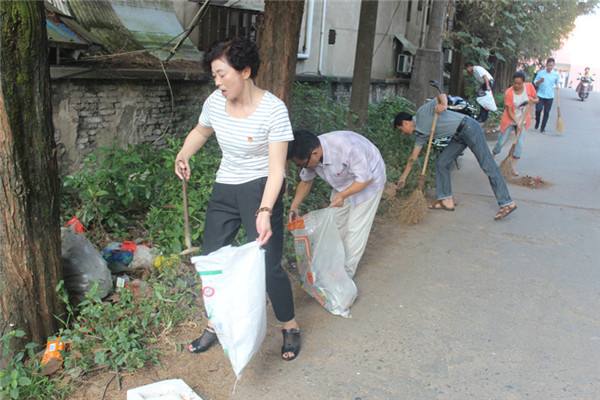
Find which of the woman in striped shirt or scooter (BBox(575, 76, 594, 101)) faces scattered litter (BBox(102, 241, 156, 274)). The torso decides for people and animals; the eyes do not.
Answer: the scooter

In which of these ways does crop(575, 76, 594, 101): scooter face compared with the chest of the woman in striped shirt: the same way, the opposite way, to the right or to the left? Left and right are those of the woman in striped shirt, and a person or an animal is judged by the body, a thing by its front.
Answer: the same way

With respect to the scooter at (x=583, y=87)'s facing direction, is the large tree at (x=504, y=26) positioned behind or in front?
in front

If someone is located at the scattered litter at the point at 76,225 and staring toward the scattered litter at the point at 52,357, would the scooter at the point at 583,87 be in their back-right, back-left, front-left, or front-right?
back-left

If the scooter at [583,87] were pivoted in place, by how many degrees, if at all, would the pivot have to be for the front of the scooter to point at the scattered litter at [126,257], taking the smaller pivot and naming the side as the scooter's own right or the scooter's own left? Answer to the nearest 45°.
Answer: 0° — it already faces it

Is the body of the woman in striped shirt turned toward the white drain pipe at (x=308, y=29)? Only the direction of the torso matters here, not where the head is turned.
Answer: no

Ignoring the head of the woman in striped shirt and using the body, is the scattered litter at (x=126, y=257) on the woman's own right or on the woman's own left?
on the woman's own right

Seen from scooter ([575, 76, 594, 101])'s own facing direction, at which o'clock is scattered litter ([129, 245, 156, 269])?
The scattered litter is roughly at 12 o'clock from the scooter.

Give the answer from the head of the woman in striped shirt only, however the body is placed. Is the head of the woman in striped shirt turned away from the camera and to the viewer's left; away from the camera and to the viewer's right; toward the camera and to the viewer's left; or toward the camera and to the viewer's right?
toward the camera and to the viewer's left

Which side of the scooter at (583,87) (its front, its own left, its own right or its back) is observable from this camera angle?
front

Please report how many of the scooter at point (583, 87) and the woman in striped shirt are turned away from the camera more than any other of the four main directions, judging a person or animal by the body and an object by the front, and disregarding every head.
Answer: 0

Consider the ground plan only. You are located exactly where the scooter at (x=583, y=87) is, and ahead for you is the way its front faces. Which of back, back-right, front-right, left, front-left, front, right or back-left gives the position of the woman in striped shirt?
front

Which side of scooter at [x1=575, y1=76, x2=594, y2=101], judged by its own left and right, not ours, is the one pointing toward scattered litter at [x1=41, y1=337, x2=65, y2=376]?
front

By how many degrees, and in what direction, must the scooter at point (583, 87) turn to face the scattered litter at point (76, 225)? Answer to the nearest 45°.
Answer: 0° — it already faces it

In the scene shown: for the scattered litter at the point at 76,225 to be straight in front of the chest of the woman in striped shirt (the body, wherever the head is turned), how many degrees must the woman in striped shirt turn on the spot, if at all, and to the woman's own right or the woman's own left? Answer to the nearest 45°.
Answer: approximately 90° to the woman's own right
